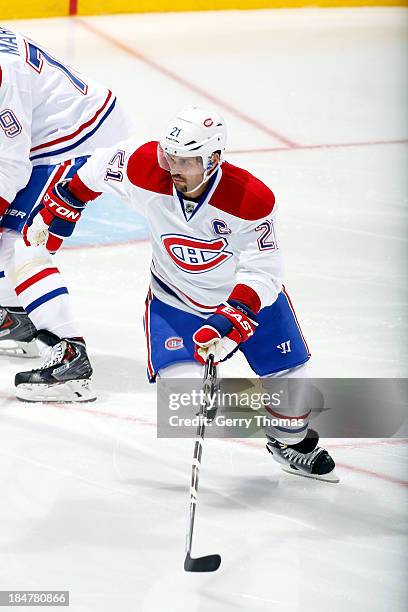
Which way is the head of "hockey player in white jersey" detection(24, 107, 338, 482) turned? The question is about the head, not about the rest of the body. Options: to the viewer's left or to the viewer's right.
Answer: to the viewer's left

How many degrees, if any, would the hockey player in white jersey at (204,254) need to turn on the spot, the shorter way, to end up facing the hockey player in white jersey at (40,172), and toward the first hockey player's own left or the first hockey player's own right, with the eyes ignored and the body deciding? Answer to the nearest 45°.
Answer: approximately 135° to the first hockey player's own right

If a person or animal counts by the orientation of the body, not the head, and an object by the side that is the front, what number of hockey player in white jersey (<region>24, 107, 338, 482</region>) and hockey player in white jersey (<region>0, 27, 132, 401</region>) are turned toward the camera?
1

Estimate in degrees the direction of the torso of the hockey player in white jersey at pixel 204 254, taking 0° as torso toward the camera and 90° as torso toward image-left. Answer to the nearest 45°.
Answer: approximately 0°
